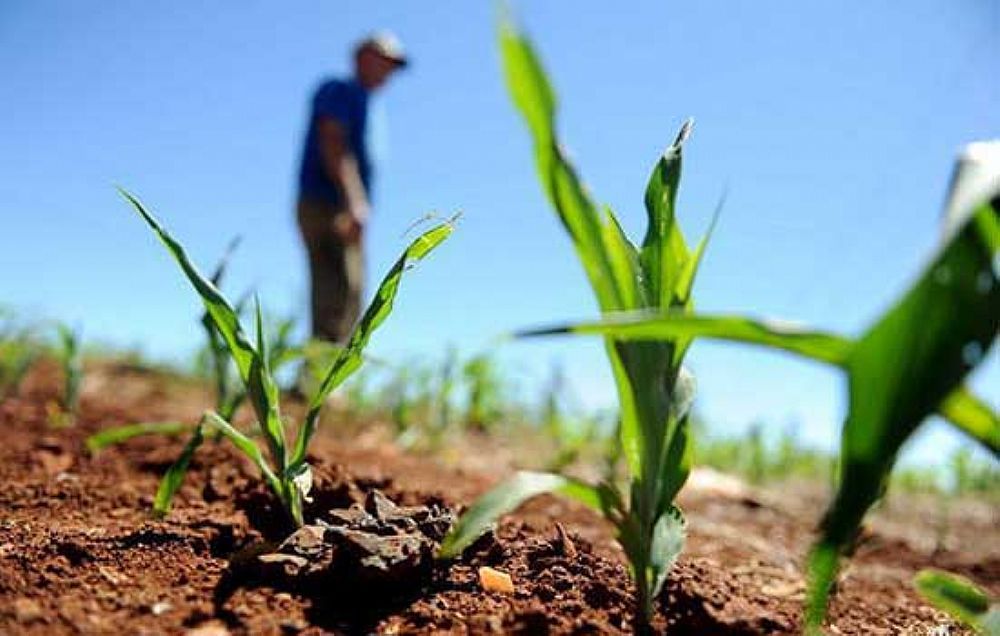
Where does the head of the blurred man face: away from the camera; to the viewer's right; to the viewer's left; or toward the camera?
to the viewer's right

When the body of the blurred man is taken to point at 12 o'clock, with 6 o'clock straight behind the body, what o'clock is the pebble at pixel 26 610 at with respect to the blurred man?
The pebble is roughly at 3 o'clock from the blurred man.

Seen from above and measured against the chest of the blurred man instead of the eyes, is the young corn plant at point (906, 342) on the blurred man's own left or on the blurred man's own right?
on the blurred man's own right

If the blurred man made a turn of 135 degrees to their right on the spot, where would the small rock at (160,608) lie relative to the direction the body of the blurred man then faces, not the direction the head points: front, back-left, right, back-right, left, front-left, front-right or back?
front-left

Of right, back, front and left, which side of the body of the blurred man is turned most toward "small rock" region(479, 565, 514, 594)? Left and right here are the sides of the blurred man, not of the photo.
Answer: right

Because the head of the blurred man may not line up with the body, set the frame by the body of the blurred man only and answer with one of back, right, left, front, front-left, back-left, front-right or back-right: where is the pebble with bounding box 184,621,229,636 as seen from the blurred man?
right

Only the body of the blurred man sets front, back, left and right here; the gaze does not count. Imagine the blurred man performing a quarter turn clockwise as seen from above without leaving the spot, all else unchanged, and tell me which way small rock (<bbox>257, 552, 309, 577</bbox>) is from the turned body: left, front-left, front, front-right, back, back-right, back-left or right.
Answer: front

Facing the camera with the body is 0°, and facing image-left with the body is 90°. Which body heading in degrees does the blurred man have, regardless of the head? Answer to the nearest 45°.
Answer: approximately 270°

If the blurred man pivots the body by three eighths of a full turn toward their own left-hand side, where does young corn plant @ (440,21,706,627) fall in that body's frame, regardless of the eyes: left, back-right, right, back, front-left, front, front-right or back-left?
back-left

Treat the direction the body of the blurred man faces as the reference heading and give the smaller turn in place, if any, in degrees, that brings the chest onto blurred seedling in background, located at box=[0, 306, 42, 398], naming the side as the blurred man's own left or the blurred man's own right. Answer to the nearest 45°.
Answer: approximately 135° to the blurred man's own right

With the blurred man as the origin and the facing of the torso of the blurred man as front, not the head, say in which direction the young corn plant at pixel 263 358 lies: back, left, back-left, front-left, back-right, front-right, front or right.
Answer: right

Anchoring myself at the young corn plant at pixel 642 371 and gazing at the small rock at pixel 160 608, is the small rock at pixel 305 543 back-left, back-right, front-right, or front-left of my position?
front-right
